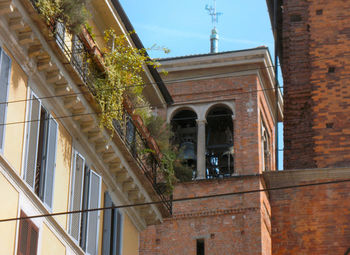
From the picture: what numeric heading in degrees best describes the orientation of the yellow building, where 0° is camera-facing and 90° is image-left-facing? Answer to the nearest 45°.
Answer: approximately 315°

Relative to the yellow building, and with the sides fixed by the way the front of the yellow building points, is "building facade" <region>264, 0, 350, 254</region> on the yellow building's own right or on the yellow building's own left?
on the yellow building's own left

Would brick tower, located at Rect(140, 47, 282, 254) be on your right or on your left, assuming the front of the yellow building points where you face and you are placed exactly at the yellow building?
on your left
